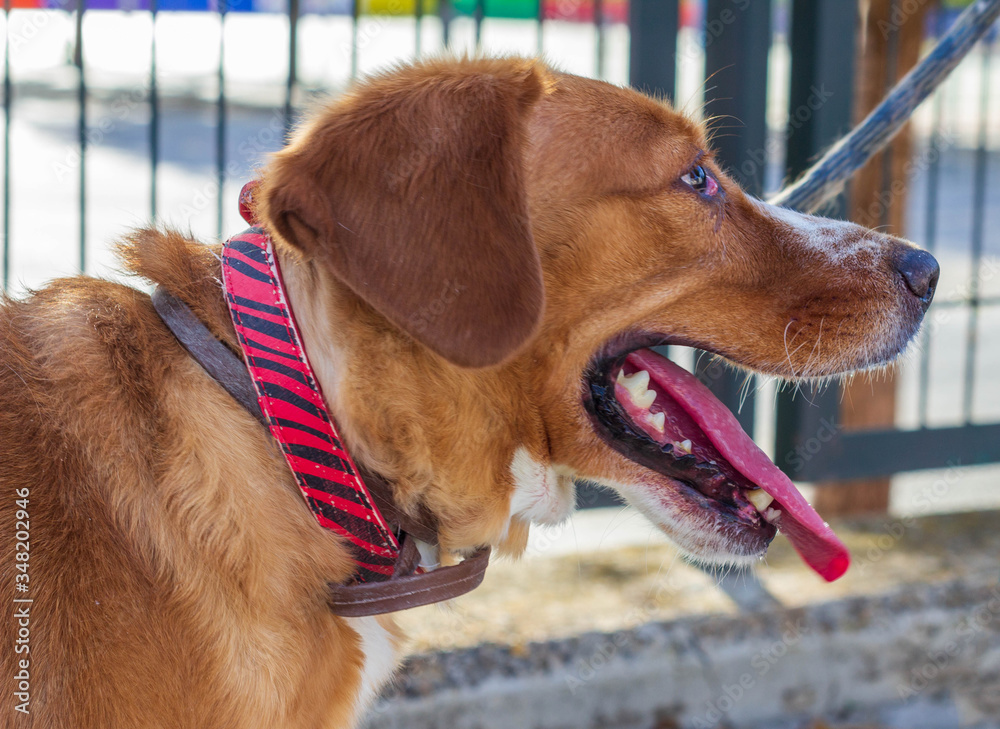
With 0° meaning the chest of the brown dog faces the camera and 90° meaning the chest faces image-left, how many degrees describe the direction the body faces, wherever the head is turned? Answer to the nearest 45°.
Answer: approximately 270°
